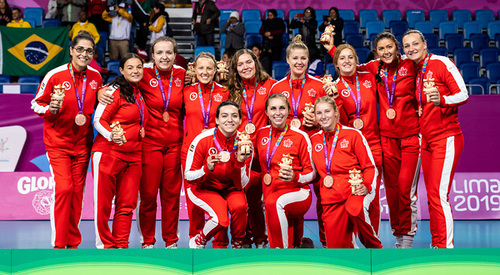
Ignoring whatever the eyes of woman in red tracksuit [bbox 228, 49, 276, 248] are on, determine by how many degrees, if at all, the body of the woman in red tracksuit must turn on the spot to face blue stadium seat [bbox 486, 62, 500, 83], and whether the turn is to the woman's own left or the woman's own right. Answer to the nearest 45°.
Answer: approximately 135° to the woman's own left

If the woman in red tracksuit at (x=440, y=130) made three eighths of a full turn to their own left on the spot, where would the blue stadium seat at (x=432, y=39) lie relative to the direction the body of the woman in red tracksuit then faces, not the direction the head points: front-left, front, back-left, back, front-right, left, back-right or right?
left

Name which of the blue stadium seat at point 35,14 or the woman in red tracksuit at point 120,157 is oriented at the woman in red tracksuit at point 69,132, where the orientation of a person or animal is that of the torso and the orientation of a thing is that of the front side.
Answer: the blue stadium seat

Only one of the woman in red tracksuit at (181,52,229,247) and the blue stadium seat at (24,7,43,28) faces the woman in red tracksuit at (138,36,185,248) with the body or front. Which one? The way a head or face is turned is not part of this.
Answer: the blue stadium seat
